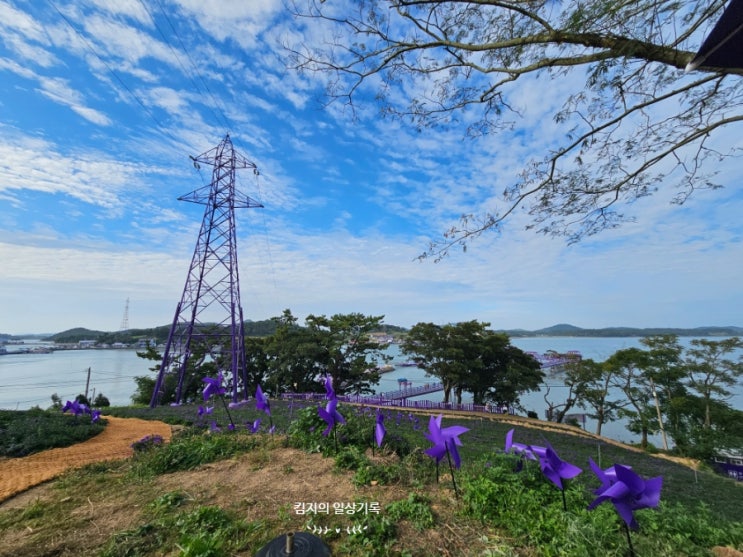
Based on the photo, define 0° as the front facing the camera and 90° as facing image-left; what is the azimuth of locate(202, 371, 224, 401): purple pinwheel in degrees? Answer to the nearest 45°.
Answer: approximately 0°

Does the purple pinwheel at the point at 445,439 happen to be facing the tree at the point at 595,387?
no

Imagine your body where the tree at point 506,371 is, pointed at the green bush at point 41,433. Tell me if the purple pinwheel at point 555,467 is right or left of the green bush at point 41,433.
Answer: left

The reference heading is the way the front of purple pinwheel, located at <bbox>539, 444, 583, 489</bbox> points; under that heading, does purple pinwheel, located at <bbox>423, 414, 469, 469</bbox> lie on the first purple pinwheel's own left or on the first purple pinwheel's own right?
on the first purple pinwheel's own right

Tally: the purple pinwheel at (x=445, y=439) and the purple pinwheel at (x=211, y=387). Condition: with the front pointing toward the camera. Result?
2

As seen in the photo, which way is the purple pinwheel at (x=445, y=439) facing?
toward the camera

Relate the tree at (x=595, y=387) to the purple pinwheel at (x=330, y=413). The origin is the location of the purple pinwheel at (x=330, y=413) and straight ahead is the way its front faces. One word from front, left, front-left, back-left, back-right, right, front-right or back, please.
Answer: back-left

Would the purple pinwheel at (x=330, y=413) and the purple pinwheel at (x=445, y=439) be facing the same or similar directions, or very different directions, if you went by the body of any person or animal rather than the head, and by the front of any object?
same or similar directions

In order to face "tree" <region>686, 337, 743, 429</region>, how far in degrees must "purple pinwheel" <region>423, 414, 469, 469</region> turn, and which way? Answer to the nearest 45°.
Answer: approximately 135° to its left

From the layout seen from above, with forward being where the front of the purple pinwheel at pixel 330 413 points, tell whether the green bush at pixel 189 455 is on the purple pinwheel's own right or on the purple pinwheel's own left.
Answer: on the purple pinwheel's own right

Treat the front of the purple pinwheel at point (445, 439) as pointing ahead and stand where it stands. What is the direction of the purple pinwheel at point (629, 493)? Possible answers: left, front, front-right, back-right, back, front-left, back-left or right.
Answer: front-left

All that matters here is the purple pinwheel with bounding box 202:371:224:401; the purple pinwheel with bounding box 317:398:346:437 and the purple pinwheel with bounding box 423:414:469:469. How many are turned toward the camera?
3

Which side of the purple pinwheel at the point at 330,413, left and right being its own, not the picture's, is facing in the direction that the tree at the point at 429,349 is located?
back

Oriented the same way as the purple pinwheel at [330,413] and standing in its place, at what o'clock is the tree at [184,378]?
The tree is roughly at 5 o'clock from the purple pinwheel.

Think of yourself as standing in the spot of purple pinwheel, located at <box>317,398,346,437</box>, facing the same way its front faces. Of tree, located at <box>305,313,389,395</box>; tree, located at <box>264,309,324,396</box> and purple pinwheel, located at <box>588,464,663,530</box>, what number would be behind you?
2
